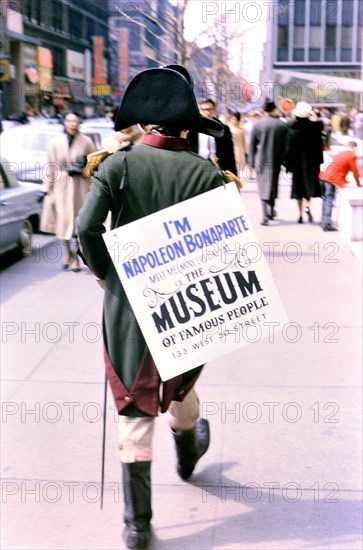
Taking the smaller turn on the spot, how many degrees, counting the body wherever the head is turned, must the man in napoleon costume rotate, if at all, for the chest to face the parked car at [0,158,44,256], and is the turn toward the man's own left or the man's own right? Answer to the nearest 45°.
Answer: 0° — they already face it

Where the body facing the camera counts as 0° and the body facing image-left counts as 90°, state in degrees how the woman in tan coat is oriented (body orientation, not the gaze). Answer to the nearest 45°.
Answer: approximately 0°

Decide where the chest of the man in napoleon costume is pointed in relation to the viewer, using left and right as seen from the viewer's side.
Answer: facing away from the viewer

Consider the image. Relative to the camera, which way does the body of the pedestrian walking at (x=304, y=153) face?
away from the camera

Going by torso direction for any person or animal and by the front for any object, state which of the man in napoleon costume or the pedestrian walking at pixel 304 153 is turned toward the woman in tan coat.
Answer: the man in napoleon costume

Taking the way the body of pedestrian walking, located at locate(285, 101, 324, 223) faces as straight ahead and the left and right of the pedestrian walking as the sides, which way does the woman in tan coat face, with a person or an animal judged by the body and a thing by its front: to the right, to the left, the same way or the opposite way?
the opposite way

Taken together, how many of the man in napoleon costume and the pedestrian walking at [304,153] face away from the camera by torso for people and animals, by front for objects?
2

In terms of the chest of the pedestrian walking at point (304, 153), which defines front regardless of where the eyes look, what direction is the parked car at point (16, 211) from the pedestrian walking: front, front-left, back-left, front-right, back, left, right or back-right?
back-left

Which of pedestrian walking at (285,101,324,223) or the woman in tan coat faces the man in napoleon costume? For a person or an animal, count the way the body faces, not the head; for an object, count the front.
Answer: the woman in tan coat

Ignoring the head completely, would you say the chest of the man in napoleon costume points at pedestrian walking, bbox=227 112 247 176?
yes

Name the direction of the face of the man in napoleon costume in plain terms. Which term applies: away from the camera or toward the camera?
away from the camera

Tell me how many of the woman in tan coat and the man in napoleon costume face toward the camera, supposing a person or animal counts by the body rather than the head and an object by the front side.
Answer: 1

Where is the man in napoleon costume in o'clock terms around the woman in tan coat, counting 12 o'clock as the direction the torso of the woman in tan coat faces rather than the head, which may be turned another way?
The man in napoleon costume is roughly at 12 o'clock from the woman in tan coat.
